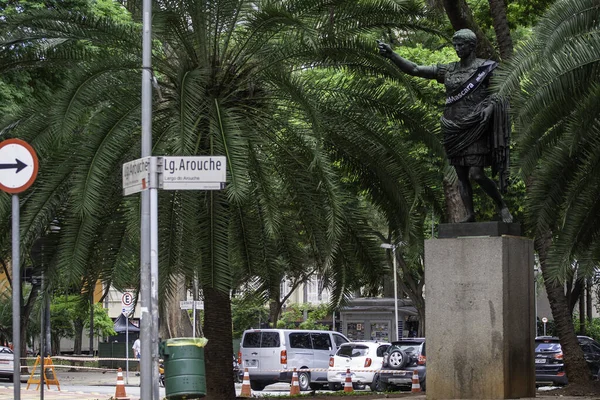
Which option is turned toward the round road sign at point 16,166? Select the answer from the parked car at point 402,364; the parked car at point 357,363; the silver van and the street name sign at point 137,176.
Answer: the street name sign

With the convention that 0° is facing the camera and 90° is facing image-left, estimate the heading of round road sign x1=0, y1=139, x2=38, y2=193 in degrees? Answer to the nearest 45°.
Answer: approximately 0°

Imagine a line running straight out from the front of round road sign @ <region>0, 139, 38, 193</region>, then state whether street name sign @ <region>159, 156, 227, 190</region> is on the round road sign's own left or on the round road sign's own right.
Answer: on the round road sign's own left

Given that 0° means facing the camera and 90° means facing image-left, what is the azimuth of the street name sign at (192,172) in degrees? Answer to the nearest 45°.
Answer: approximately 0°

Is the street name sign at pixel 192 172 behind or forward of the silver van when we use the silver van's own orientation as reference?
behind

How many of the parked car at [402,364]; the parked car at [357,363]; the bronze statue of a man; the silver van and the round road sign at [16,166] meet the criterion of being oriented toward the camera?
2

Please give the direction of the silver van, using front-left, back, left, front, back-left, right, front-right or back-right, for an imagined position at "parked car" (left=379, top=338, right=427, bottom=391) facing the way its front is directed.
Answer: left

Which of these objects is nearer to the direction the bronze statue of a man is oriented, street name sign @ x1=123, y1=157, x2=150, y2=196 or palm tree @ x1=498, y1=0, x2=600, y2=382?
the street name sign

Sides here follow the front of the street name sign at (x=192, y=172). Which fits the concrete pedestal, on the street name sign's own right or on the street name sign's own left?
on the street name sign's own left
